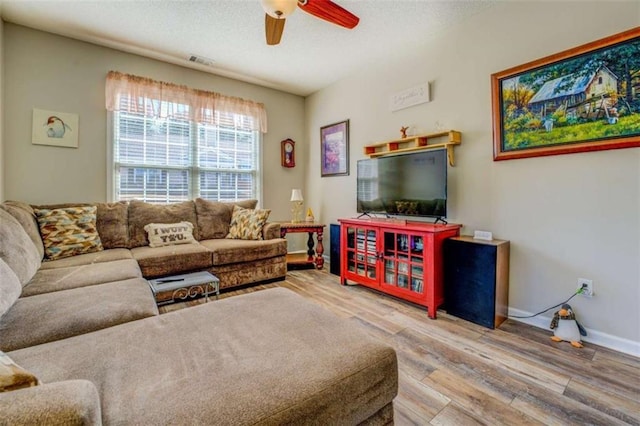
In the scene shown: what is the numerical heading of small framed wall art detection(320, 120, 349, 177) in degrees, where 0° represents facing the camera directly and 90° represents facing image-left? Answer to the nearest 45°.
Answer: approximately 45°

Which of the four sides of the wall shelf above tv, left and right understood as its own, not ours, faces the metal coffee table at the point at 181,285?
front

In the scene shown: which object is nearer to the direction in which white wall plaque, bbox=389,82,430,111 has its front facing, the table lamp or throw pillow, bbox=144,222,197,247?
the throw pillow

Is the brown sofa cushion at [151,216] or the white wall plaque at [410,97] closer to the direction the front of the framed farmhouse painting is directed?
the brown sofa cushion

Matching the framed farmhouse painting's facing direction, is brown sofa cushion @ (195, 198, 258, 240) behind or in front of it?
in front

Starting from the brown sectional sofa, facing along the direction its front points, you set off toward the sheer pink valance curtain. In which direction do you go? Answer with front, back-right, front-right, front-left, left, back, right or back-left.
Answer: back-left

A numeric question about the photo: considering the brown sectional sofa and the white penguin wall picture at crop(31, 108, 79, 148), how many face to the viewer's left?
0

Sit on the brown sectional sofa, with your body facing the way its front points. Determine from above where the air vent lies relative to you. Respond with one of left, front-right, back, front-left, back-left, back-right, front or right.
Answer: back-left
